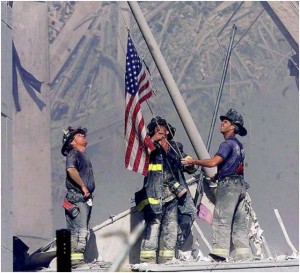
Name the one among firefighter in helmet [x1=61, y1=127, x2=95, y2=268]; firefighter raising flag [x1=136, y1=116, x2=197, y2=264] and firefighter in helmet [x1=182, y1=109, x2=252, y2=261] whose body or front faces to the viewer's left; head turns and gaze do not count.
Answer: firefighter in helmet [x1=182, y1=109, x2=252, y2=261]

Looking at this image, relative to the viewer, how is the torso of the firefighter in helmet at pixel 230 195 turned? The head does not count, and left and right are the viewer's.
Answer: facing to the left of the viewer

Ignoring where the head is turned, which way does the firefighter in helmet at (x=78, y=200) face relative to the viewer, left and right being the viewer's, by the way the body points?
facing to the right of the viewer

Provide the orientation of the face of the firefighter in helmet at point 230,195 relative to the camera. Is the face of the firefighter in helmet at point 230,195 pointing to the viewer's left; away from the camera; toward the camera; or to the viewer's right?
to the viewer's left

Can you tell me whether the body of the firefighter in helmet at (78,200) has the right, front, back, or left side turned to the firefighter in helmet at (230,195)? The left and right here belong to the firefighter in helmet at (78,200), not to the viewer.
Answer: front

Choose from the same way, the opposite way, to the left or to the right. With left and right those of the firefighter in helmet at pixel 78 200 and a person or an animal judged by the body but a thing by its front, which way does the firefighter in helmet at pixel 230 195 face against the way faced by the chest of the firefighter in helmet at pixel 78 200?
the opposite way

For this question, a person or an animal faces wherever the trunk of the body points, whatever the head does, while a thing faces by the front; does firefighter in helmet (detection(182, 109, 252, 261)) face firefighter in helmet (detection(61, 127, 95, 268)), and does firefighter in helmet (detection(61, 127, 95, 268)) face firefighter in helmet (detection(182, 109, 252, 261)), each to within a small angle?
yes
